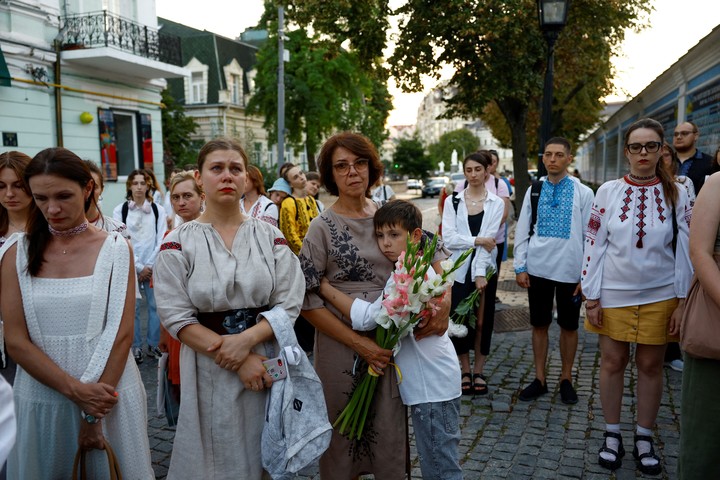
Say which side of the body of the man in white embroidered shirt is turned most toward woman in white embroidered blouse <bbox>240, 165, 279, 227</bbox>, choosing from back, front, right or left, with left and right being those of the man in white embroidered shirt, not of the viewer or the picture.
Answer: right

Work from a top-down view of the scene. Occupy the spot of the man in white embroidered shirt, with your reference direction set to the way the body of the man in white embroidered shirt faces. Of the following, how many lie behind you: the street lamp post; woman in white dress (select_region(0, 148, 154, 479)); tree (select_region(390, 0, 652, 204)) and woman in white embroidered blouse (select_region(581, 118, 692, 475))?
2

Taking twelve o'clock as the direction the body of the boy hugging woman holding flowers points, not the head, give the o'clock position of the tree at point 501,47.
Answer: The tree is roughly at 5 o'clock from the boy hugging woman holding flowers.

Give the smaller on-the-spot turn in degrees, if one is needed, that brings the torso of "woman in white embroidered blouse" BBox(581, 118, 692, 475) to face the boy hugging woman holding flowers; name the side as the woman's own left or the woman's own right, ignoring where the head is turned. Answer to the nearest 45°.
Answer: approximately 45° to the woman's own right

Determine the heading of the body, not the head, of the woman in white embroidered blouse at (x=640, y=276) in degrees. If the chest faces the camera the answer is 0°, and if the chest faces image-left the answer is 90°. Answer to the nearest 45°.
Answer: approximately 0°

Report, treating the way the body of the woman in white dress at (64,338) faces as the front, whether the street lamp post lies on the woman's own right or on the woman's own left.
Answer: on the woman's own left

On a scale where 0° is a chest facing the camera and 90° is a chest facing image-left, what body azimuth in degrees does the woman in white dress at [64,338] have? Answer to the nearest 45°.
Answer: approximately 0°

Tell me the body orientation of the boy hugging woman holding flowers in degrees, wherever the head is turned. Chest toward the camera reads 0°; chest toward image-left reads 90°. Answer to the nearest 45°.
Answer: approximately 45°

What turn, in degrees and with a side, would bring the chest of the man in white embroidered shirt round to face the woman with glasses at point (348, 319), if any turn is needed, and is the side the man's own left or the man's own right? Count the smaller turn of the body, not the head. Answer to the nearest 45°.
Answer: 0° — they already face them

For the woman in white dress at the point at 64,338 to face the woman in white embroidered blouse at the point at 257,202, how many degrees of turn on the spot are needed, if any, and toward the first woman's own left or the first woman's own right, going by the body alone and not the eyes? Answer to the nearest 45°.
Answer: approximately 135° to the first woman's own left

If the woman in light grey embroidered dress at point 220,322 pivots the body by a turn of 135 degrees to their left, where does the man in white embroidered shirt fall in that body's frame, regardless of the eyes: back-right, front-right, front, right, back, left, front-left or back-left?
front

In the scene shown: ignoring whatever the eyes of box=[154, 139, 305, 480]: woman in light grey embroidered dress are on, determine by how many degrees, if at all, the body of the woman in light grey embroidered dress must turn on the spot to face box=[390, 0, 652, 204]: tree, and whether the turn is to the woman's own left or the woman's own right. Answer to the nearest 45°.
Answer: approximately 135° to the woman's own left
